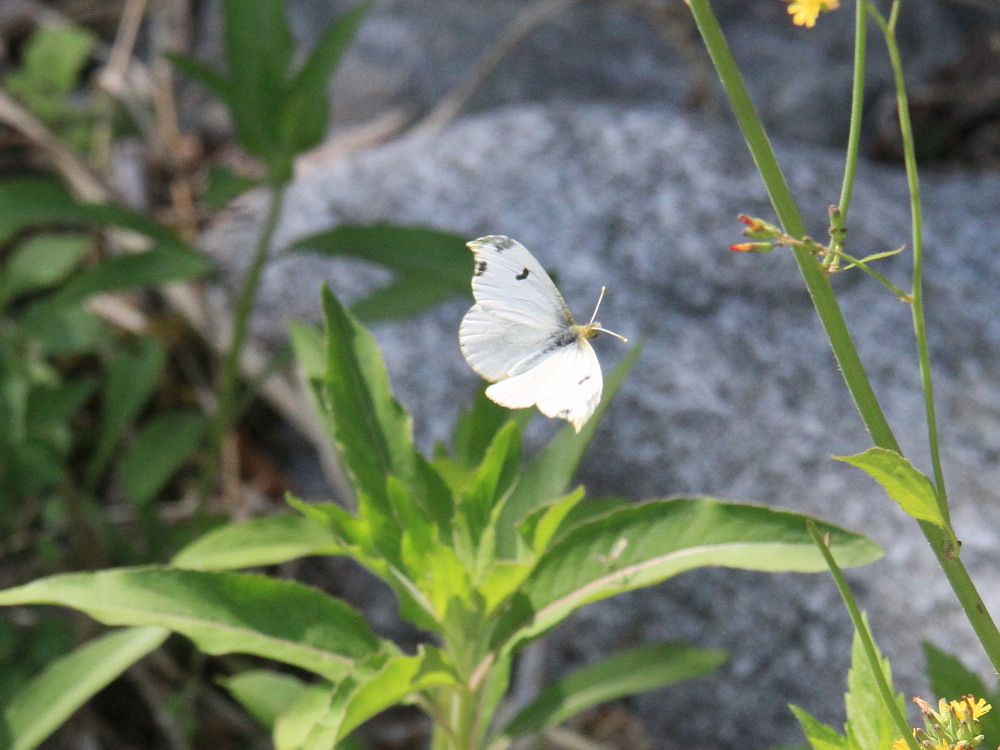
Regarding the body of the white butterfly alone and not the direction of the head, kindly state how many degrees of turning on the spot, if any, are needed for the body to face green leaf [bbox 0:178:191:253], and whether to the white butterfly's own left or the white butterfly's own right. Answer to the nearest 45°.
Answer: approximately 135° to the white butterfly's own left

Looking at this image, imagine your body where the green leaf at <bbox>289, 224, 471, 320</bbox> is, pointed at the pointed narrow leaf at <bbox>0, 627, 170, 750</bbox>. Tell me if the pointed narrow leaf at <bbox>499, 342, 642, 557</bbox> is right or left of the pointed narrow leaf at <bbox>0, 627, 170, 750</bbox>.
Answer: left

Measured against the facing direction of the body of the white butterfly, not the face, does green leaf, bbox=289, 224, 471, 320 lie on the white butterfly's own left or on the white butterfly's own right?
on the white butterfly's own left

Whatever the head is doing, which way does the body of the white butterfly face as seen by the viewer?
to the viewer's right
